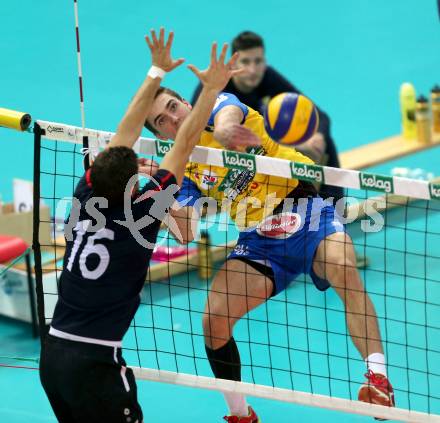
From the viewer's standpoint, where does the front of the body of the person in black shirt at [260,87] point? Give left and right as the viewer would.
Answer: facing the viewer

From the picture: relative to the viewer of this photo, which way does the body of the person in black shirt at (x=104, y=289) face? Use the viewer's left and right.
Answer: facing away from the viewer and to the right of the viewer

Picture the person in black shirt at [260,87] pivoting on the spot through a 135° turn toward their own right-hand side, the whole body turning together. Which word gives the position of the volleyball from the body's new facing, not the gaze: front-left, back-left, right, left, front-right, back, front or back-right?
back-left

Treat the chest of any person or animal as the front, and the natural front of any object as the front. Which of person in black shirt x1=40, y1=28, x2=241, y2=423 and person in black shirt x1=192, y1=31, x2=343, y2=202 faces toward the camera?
person in black shirt x1=192, y1=31, x2=343, y2=202

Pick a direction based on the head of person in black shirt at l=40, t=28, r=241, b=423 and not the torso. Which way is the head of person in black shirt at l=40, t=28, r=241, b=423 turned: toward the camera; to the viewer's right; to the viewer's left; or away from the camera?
away from the camera

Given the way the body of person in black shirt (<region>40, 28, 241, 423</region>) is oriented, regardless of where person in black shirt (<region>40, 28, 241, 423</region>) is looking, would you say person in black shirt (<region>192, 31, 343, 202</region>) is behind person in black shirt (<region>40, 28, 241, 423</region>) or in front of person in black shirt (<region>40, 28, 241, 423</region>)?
in front

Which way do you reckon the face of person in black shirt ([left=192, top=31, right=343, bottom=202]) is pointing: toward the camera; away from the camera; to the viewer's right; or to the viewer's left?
toward the camera
